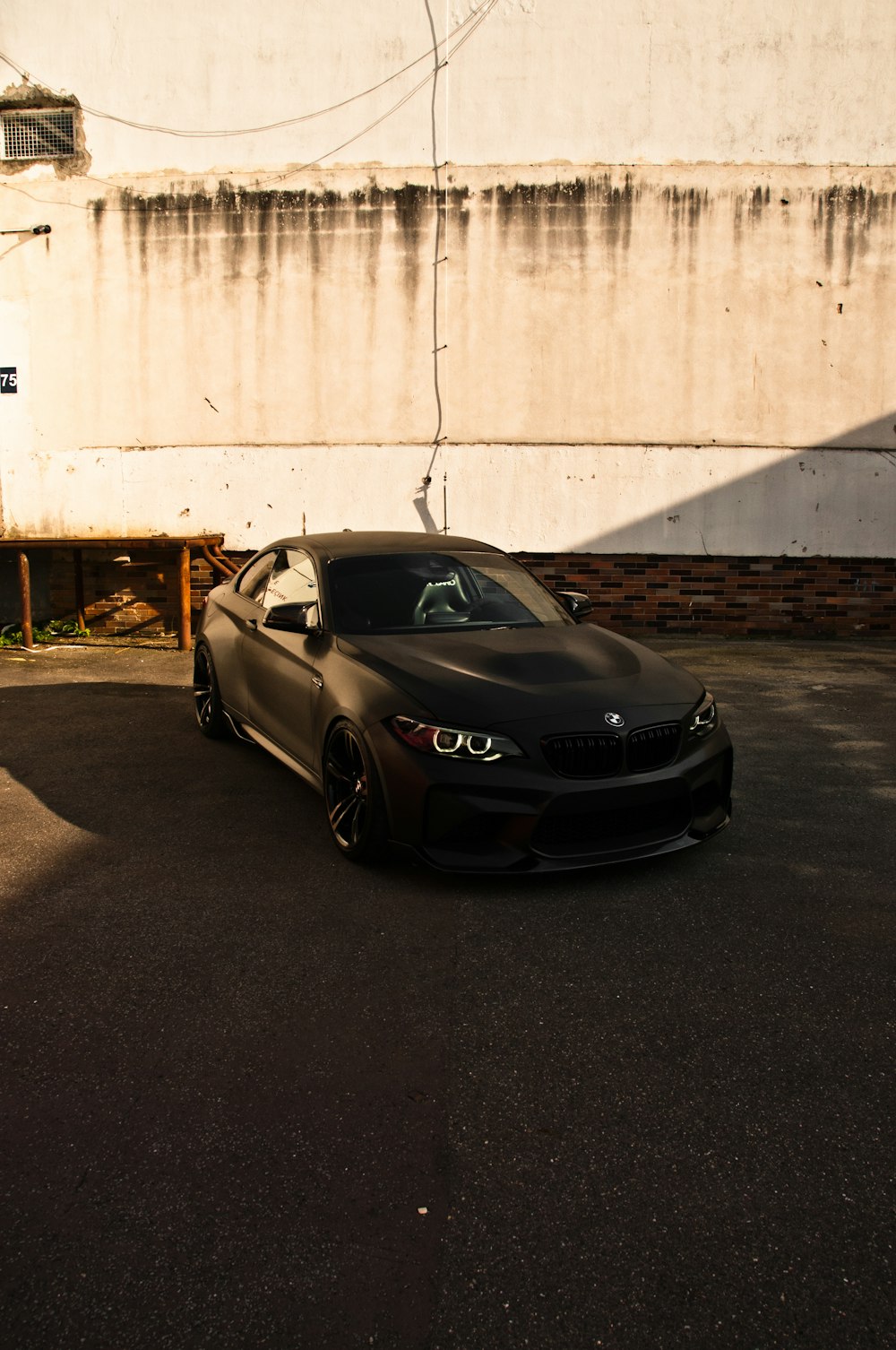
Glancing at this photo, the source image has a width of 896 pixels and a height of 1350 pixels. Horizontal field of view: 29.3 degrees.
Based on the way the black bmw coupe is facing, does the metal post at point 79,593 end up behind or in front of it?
behind

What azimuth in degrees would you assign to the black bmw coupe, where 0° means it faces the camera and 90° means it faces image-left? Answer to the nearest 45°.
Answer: approximately 315°

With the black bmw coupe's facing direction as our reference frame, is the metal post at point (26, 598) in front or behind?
behind

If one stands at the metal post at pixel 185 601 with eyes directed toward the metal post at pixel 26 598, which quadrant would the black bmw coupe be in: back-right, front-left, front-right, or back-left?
back-left

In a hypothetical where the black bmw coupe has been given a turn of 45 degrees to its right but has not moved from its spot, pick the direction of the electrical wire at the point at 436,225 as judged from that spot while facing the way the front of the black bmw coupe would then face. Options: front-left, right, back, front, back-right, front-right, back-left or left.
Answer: back

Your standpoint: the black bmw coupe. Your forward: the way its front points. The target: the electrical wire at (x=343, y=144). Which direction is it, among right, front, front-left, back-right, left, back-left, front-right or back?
back-left
